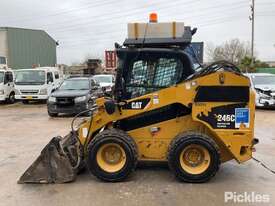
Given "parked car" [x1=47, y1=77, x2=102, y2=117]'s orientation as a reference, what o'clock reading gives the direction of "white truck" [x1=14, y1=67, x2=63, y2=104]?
The white truck is roughly at 4 o'clock from the parked car.

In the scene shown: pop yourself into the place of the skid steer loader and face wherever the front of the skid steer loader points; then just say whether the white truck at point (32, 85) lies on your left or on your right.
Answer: on your right

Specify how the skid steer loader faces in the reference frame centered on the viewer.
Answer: facing to the left of the viewer

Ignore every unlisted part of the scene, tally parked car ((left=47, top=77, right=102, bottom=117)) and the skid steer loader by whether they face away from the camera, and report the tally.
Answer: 0

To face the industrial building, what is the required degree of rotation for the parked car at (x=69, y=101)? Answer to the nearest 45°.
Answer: approximately 135° to its right

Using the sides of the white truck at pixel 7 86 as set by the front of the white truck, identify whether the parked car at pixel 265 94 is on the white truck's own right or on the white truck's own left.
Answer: on the white truck's own left

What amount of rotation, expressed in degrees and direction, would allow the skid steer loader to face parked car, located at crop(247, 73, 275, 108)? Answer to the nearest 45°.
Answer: approximately 135° to its right

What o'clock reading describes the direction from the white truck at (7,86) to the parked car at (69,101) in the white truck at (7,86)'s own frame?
The parked car is roughly at 10 o'clock from the white truck.

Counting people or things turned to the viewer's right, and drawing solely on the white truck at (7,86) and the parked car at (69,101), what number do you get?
0

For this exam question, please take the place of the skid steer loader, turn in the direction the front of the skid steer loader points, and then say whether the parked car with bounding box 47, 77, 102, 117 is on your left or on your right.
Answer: on your right
